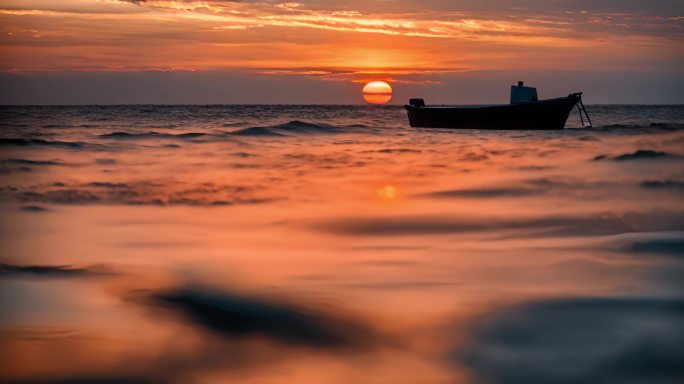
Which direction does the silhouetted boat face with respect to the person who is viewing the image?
facing to the right of the viewer
